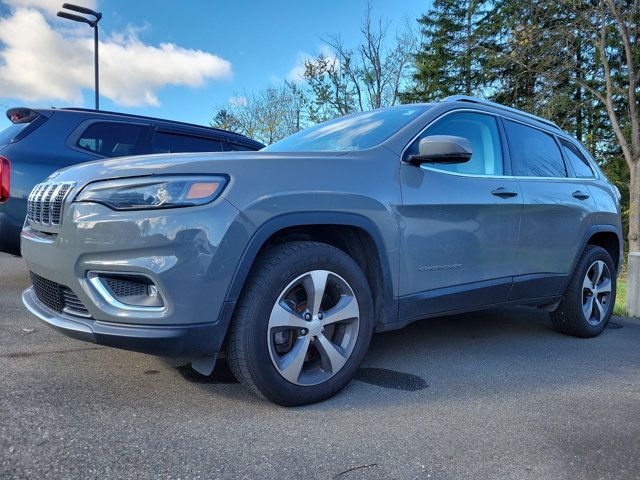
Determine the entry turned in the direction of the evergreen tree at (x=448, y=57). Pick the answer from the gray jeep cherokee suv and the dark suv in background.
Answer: the dark suv in background

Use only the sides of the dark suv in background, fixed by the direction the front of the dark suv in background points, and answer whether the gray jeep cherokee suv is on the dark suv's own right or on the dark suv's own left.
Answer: on the dark suv's own right

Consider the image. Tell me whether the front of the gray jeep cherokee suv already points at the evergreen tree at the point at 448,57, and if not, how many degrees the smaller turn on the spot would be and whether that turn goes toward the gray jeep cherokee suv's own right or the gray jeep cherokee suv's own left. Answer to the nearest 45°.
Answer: approximately 135° to the gray jeep cherokee suv's own right

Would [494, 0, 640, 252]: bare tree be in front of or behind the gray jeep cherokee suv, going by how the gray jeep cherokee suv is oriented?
behind

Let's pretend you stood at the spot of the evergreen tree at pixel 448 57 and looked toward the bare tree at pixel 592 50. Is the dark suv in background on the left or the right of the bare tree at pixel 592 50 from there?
right

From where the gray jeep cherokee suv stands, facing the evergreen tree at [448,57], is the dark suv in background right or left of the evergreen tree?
left

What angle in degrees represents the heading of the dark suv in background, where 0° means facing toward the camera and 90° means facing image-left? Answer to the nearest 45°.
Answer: approximately 225°

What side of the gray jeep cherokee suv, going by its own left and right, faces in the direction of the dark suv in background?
right

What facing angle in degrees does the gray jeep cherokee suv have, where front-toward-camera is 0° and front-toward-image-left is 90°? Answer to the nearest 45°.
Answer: approximately 45°

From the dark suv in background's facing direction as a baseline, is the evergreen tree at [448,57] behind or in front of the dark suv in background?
in front

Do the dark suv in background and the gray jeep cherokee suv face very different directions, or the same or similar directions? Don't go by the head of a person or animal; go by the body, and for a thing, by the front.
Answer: very different directions
